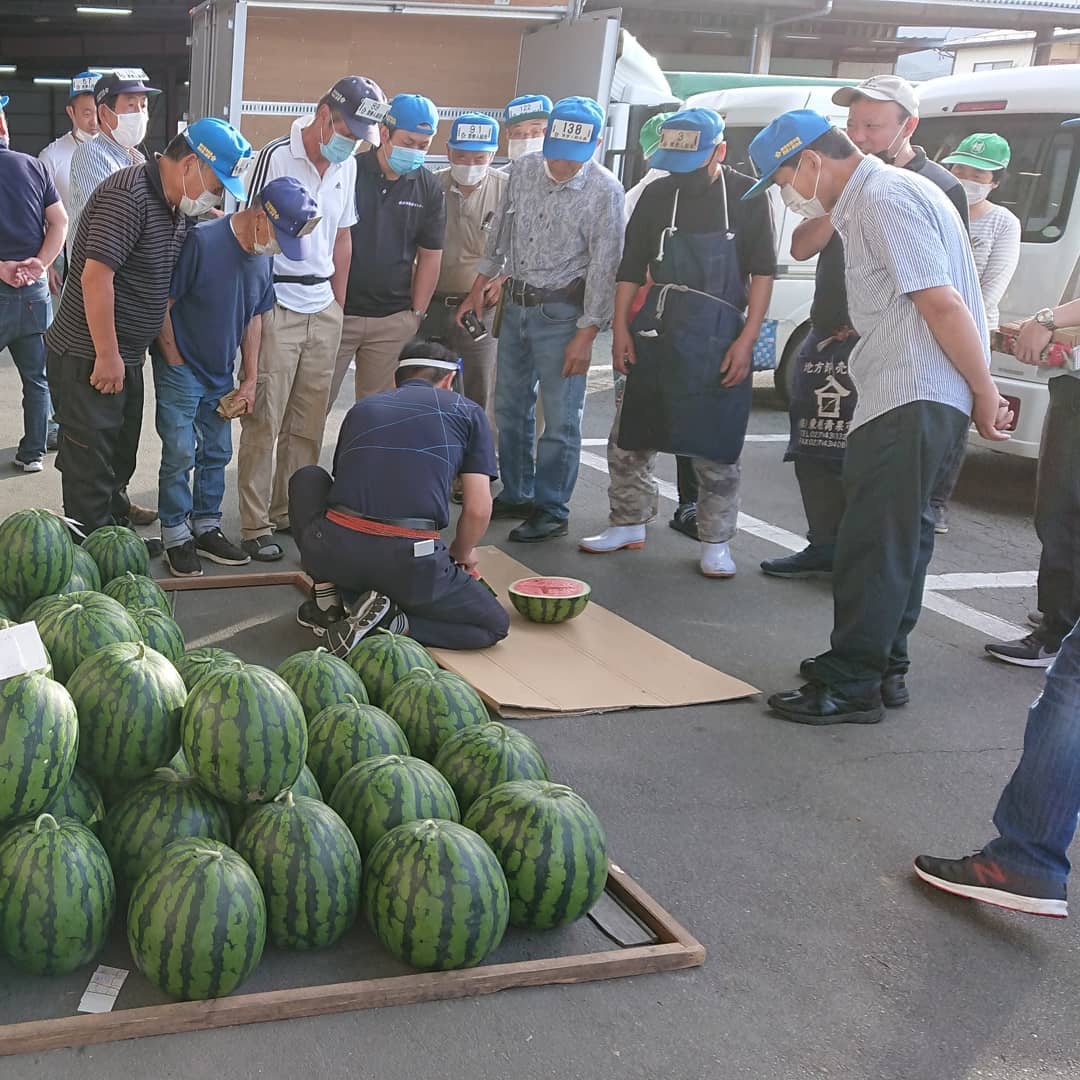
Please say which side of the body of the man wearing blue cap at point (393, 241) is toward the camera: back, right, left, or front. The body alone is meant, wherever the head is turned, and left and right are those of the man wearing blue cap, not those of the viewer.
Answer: front

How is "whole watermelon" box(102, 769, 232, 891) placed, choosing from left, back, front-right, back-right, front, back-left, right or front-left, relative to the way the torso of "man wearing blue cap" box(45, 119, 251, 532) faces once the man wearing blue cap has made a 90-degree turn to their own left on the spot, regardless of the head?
back

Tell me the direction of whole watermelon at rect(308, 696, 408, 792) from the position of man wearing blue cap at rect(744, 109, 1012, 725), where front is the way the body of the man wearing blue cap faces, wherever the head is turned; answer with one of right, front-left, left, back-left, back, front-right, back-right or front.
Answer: front-left

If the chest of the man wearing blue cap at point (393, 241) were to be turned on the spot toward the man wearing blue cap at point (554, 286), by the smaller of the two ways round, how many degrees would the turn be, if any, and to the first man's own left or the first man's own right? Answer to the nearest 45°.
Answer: approximately 90° to the first man's own left

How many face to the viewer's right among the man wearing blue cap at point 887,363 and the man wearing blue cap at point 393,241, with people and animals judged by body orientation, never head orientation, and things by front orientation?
0

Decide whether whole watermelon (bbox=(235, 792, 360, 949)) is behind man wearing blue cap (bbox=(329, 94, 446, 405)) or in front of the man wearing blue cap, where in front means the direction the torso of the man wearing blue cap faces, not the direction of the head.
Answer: in front

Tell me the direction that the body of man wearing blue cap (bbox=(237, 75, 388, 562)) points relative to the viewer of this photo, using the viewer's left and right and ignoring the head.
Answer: facing the viewer and to the right of the viewer

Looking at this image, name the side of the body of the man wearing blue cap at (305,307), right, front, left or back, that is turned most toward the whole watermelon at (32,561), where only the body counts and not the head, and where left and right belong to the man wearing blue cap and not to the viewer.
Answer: right

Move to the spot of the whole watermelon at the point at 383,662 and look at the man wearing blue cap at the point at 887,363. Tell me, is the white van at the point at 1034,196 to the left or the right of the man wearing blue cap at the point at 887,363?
left

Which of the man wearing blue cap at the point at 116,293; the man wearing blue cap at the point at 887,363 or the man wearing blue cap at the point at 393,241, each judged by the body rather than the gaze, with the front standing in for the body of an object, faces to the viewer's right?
the man wearing blue cap at the point at 116,293

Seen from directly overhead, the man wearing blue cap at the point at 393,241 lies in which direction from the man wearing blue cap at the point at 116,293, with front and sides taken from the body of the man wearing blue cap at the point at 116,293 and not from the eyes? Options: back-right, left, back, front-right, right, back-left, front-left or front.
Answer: front-left

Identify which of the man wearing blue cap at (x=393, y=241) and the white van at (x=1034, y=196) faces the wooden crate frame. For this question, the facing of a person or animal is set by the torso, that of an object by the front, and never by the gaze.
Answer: the man wearing blue cap

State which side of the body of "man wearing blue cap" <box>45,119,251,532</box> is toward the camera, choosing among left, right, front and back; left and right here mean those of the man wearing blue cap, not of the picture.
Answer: right

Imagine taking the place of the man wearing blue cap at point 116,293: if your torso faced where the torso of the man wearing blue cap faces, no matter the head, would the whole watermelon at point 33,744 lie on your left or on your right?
on your right

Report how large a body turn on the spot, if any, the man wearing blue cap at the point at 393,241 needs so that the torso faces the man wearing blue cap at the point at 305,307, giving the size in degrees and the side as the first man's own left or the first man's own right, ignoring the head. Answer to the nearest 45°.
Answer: approximately 45° to the first man's own right

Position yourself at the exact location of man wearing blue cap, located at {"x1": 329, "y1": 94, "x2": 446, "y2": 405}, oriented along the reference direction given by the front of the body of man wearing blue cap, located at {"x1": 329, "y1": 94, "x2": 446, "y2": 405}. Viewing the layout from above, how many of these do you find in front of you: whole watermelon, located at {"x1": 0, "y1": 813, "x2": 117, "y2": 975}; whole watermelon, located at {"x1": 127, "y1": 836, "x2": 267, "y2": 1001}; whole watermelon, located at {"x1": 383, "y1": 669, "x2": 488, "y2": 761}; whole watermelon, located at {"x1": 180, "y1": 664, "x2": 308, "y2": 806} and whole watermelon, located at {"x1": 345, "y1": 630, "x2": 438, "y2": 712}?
5

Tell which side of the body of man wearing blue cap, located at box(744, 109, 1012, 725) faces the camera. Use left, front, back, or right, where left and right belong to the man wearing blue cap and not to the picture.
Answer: left
